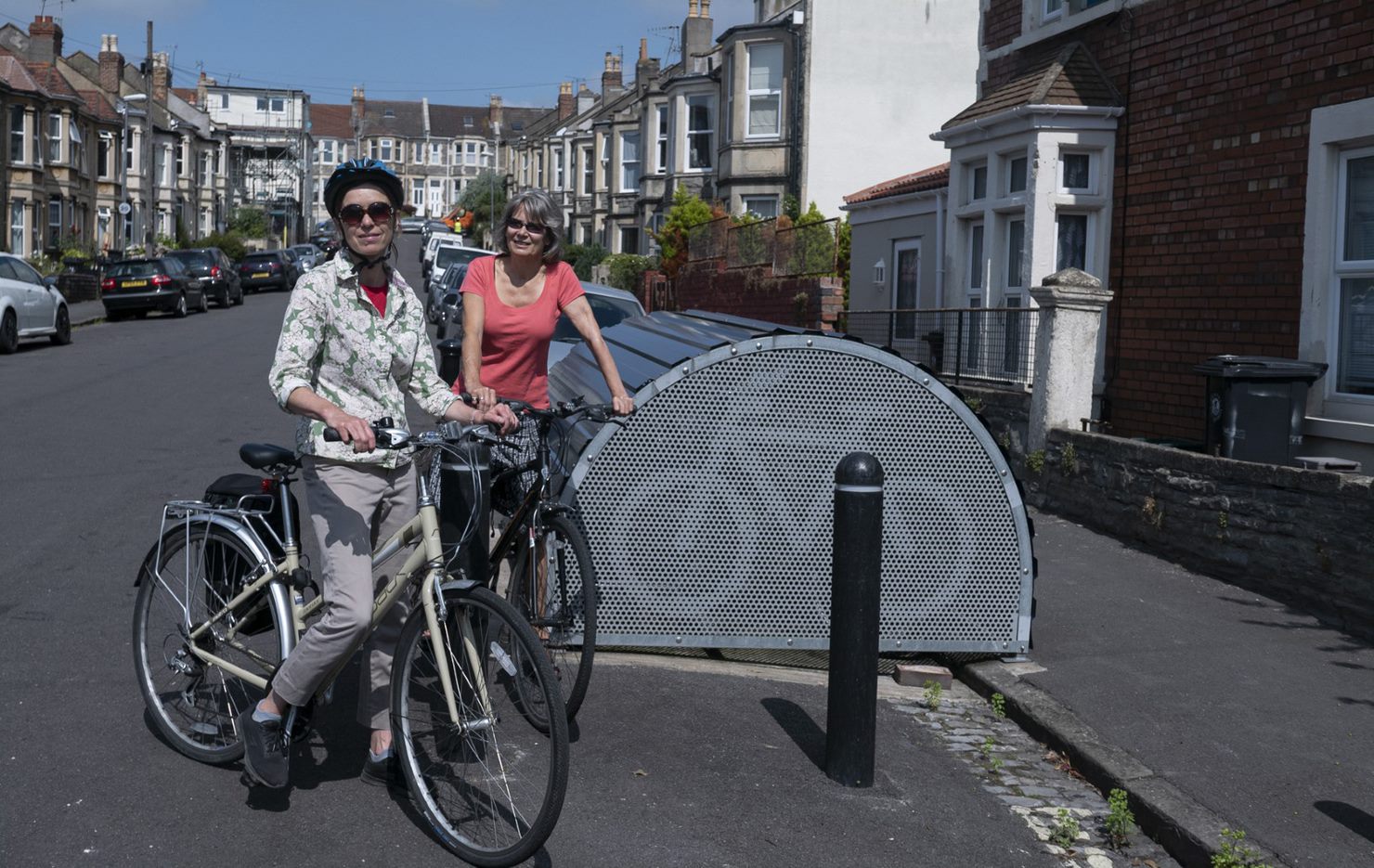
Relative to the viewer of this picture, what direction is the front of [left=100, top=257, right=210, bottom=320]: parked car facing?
facing away from the viewer and to the right of the viewer

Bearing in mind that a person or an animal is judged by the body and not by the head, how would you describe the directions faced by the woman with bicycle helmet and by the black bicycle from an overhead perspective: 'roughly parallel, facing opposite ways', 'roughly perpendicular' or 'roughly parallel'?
roughly parallel

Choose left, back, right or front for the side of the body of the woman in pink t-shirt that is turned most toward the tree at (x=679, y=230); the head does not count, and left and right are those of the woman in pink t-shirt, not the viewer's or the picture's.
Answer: back

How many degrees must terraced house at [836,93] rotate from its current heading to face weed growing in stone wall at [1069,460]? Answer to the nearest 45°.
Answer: approximately 45° to its left

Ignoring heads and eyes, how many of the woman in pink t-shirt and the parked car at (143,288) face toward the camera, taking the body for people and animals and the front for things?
1

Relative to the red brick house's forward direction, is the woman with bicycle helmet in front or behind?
in front

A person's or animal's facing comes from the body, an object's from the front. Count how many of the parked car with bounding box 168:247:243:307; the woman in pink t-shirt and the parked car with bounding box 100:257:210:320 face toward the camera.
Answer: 1

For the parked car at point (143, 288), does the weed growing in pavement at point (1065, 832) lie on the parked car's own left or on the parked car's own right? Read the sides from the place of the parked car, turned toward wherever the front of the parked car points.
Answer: on the parked car's own right

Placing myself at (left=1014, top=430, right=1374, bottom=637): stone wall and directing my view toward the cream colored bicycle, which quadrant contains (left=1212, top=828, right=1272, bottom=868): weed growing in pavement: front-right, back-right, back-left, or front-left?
front-left

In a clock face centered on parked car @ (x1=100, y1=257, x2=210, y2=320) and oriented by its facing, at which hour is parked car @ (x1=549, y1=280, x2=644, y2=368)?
parked car @ (x1=549, y1=280, x2=644, y2=368) is roughly at 4 o'clock from parked car @ (x1=100, y1=257, x2=210, y2=320).

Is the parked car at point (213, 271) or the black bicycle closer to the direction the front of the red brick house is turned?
the black bicycle

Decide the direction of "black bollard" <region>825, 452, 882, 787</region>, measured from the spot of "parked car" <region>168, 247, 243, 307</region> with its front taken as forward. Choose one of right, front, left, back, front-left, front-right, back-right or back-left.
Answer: back-right

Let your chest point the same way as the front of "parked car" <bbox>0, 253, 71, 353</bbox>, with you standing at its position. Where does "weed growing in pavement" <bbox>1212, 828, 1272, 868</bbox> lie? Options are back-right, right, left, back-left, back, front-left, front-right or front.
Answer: back-right

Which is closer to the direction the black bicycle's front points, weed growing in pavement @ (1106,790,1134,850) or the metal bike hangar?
the weed growing in pavement

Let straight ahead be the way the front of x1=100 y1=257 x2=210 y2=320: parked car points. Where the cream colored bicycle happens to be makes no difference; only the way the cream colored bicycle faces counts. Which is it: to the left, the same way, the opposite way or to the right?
to the right

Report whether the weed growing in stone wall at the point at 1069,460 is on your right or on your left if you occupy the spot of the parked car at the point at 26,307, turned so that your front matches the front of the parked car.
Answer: on your right

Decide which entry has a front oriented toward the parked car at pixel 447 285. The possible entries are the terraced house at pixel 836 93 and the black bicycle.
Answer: the terraced house

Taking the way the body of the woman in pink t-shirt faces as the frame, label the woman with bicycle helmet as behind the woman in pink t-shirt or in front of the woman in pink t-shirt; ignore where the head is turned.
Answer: in front

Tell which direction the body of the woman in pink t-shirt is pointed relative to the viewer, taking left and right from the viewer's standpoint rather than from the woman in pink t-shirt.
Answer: facing the viewer
